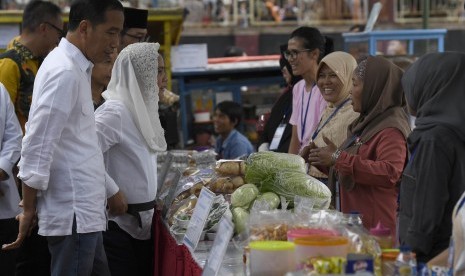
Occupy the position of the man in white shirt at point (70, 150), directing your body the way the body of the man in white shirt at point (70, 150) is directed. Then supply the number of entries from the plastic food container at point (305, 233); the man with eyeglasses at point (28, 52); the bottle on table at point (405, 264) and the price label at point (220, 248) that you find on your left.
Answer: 1

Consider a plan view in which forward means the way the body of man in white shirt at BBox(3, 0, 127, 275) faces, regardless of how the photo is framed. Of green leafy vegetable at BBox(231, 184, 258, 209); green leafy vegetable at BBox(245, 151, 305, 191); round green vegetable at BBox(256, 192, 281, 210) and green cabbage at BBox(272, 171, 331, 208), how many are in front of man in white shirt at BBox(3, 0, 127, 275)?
4

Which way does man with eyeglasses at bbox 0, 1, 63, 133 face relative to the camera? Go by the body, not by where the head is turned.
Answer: to the viewer's right

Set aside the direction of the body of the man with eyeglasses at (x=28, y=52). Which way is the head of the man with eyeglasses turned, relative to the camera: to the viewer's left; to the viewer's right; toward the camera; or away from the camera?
to the viewer's right

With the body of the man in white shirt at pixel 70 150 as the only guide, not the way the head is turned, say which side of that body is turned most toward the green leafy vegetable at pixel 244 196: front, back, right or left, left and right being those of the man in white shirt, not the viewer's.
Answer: front

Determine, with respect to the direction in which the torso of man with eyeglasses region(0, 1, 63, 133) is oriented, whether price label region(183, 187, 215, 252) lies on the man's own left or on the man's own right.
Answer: on the man's own right

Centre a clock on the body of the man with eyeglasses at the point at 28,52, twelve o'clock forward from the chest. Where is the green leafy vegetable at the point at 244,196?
The green leafy vegetable is roughly at 2 o'clock from the man with eyeglasses.

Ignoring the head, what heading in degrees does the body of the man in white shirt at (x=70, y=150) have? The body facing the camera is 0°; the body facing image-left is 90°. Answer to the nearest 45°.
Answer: approximately 270°

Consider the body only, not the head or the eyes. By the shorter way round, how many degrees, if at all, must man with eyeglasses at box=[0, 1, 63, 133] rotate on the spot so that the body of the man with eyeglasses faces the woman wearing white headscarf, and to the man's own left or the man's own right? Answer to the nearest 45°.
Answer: approximately 45° to the man's own right

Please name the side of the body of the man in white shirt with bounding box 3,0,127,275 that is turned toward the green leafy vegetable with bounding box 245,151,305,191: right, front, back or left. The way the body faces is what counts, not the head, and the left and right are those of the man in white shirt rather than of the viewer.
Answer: front

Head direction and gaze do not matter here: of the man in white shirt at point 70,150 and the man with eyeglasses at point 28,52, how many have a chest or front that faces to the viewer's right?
2
